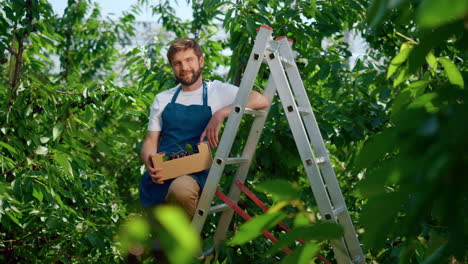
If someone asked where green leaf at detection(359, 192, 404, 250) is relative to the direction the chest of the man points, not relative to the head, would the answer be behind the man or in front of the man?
in front

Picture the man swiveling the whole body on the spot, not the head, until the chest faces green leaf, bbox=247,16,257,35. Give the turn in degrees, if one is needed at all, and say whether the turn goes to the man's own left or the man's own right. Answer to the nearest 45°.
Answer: approximately 180°

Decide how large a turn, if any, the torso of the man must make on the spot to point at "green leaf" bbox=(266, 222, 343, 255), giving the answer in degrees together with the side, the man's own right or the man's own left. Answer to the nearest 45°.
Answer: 0° — they already face it

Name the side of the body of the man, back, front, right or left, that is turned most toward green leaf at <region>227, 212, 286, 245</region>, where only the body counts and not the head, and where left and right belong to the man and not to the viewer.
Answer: front

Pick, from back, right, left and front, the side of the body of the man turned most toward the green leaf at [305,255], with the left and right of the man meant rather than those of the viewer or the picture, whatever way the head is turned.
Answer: front

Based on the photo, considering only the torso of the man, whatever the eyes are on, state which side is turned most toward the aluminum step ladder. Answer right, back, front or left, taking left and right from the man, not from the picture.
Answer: left

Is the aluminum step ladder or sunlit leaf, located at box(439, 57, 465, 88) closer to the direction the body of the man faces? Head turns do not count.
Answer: the sunlit leaf

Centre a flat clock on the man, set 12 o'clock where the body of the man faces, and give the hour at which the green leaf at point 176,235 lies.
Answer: The green leaf is roughly at 12 o'clock from the man.

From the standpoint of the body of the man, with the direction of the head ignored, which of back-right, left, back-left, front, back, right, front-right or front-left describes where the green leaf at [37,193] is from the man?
right

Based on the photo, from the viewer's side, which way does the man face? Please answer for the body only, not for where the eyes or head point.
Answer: toward the camera
